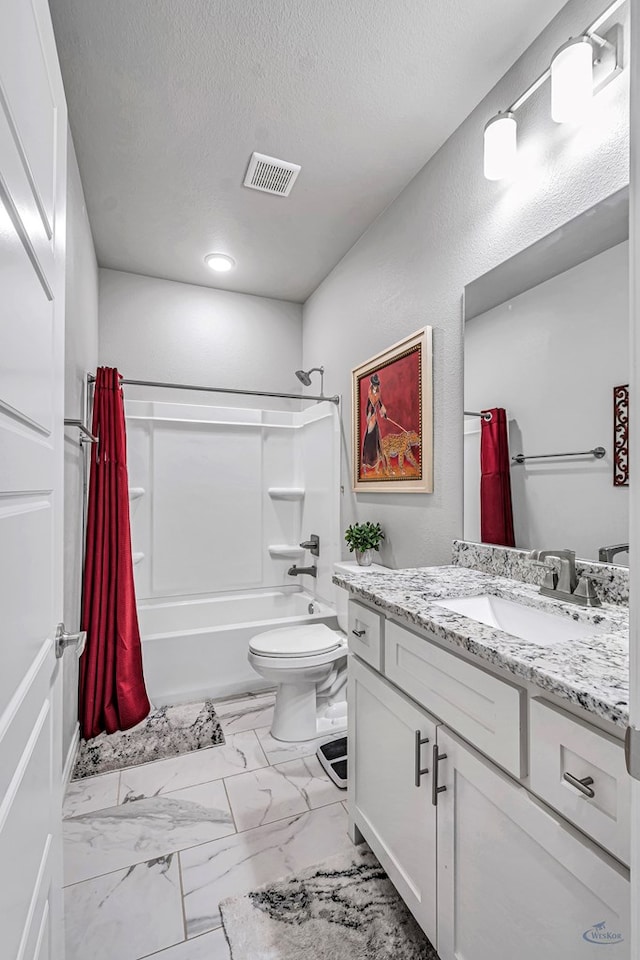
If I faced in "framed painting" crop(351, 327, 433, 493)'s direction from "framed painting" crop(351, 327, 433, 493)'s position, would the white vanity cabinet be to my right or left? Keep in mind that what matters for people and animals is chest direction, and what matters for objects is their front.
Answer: on my left

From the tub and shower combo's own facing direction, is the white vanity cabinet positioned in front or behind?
in front

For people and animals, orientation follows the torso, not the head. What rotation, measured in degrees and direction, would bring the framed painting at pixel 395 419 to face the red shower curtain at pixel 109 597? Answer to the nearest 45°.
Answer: approximately 45° to its right

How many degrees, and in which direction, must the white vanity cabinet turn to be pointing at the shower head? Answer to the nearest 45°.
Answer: approximately 90° to its right

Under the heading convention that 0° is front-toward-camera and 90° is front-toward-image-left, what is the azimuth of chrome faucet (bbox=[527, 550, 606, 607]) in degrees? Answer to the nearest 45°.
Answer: approximately 45°

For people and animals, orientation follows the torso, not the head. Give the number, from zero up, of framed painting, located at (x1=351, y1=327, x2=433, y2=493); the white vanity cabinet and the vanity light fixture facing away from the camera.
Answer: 0

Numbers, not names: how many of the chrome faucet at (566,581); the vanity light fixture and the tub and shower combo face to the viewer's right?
0

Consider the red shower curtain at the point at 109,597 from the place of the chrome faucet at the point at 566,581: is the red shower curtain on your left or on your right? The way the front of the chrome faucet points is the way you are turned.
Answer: on your right

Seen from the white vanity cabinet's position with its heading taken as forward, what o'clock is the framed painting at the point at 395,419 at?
The framed painting is roughly at 4 o'clock from the white vanity cabinet.

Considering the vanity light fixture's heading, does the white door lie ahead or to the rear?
ahead

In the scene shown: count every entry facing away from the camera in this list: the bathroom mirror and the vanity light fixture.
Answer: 0

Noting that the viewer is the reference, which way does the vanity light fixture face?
facing the viewer and to the left of the viewer

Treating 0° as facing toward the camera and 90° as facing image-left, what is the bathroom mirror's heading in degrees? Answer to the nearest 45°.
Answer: approximately 45°

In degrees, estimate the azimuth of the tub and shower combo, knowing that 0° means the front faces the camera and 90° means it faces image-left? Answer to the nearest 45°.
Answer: approximately 0°
